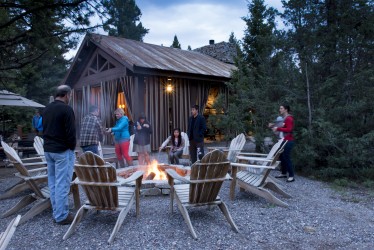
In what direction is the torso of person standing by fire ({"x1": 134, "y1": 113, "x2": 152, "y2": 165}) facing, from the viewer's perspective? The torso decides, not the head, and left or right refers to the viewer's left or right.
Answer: facing the viewer

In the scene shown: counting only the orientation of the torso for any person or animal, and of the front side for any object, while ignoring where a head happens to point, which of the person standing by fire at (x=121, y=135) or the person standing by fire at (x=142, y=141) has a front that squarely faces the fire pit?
the person standing by fire at (x=142, y=141)

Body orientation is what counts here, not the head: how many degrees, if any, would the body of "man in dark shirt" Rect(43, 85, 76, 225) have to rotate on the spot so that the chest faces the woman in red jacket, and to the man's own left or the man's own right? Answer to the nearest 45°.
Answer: approximately 45° to the man's own right

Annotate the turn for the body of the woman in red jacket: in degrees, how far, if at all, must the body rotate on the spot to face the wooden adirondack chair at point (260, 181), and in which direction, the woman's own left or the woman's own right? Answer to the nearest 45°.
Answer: approximately 90° to the woman's own left

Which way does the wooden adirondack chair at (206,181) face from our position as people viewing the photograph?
facing away from the viewer and to the left of the viewer

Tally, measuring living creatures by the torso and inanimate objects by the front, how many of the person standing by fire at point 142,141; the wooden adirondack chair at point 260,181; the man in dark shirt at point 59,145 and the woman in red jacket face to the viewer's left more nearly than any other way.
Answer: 2

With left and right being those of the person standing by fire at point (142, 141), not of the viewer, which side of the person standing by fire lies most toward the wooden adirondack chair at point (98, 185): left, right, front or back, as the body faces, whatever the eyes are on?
front

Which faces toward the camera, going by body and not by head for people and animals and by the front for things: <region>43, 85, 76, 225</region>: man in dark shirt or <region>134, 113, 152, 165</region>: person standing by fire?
the person standing by fire

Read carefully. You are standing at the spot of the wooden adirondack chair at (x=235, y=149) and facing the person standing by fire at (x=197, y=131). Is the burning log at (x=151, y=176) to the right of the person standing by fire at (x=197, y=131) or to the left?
left

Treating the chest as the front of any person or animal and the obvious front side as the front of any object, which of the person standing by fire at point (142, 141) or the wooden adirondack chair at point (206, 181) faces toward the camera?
the person standing by fire

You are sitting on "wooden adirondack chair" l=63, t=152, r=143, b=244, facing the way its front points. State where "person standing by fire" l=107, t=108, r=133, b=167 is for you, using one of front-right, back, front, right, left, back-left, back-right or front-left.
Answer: front-left

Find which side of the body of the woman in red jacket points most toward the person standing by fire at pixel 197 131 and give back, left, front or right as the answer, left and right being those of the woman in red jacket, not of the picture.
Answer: front

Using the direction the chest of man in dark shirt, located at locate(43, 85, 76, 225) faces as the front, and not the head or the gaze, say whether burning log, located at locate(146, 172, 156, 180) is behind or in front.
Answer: in front

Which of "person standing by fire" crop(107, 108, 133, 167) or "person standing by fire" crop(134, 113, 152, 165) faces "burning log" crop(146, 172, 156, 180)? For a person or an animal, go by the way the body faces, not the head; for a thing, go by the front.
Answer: "person standing by fire" crop(134, 113, 152, 165)

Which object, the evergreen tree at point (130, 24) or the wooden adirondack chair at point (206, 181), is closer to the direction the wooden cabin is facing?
the wooden adirondack chair

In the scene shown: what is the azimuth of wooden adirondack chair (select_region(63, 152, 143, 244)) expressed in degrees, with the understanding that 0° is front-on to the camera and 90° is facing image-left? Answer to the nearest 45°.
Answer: approximately 225°

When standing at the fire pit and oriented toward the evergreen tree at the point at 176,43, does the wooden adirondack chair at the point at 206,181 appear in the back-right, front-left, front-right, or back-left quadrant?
back-right

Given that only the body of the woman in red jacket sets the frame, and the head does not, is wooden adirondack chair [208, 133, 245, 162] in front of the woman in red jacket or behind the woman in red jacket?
in front
